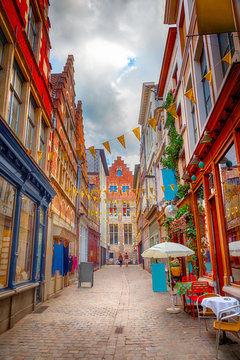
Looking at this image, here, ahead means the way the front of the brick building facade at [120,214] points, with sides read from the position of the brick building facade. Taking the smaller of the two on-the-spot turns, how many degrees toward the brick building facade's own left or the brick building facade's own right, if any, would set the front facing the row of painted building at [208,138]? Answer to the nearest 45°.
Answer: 0° — it already faces it

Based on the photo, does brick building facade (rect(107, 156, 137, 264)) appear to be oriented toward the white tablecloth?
yes
